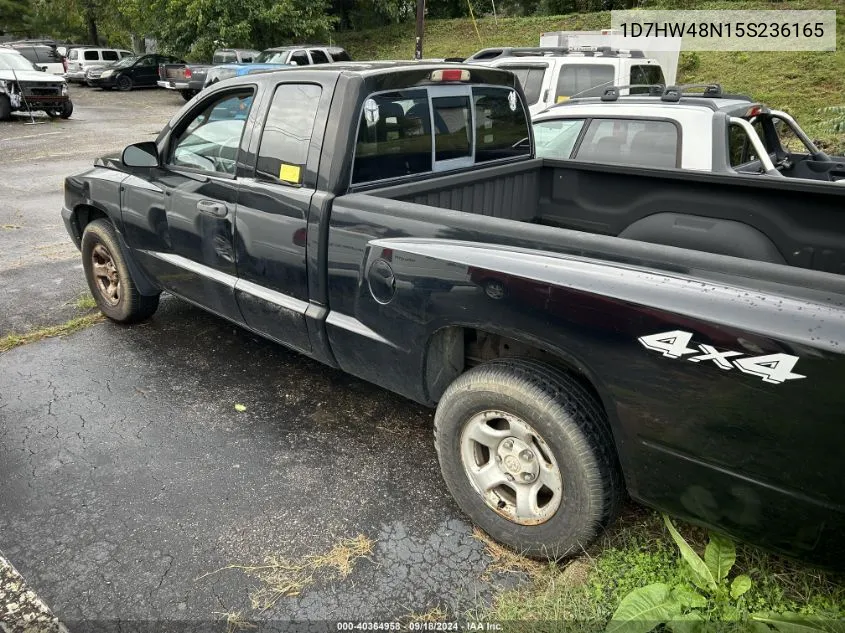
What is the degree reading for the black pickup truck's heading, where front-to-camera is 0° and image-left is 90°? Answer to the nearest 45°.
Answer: approximately 135°

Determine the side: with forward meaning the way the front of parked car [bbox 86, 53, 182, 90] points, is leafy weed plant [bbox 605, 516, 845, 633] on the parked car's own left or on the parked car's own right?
on the parked car's own left

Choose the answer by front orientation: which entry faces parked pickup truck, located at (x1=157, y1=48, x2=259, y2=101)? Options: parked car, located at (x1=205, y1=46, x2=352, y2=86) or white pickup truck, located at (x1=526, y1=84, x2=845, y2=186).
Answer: the white pickup truck

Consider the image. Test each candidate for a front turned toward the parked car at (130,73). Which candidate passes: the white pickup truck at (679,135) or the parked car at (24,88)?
the white pickup truck

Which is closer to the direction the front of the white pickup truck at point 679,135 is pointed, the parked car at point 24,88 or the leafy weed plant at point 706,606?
the parked car

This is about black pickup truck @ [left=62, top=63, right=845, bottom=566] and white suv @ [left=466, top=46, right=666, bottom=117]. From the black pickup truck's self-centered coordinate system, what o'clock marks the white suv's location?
The white suv is roughly at 2 o'clock from the black pickup truck.

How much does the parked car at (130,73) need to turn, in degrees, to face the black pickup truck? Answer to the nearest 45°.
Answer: approximately 45° to its left

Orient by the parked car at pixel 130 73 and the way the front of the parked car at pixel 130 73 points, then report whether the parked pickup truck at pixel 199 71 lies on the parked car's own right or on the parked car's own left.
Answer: on the parked car's own left

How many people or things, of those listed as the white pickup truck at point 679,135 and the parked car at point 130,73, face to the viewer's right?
0

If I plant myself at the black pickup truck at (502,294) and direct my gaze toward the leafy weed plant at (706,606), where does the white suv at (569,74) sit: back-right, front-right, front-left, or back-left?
back-left

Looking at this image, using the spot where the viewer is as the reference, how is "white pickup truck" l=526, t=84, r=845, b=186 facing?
facing away from the viewer and to the left of the viewer
